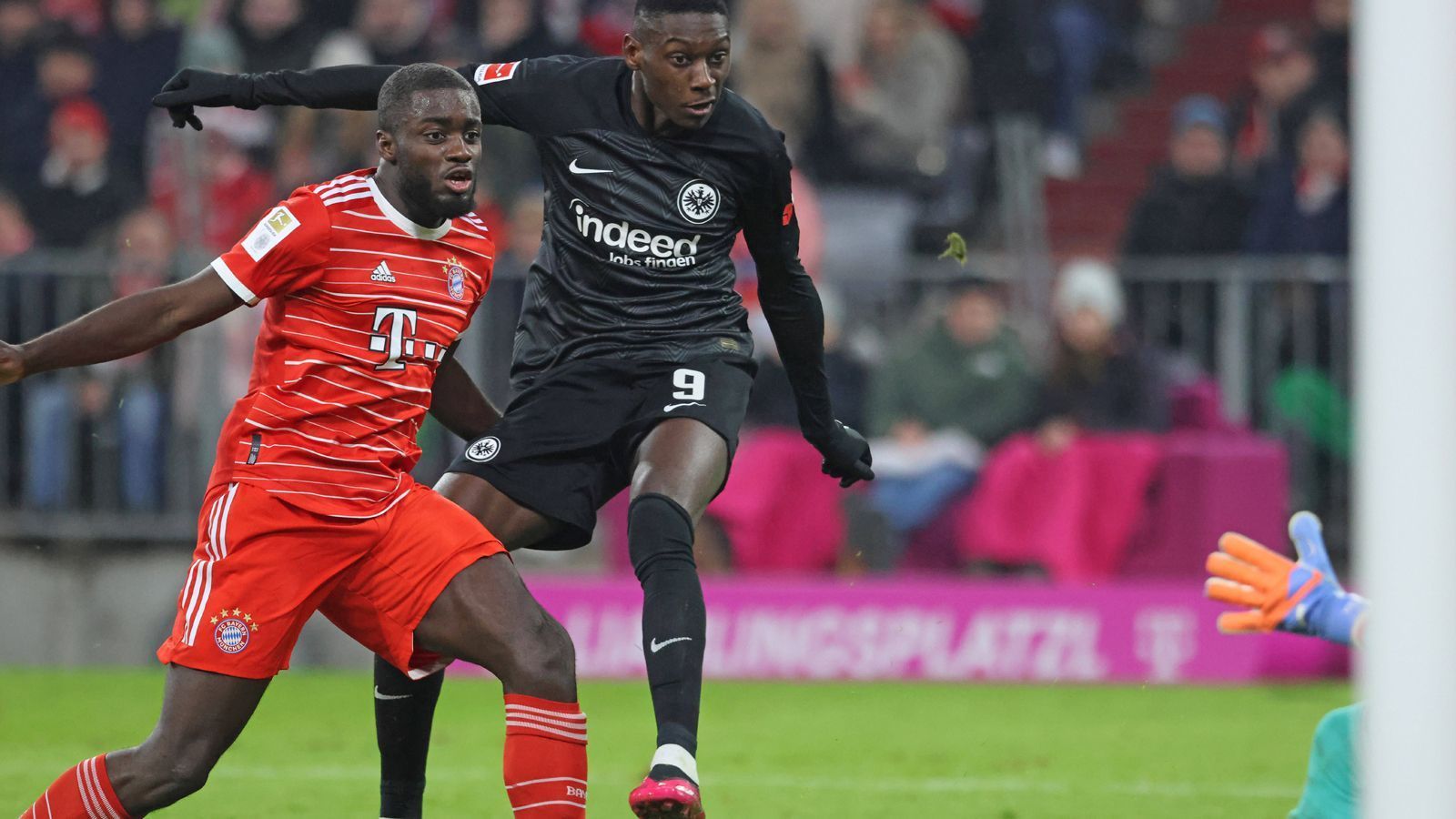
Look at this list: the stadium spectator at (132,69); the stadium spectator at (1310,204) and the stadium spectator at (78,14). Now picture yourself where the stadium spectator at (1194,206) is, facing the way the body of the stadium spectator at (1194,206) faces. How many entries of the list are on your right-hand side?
2

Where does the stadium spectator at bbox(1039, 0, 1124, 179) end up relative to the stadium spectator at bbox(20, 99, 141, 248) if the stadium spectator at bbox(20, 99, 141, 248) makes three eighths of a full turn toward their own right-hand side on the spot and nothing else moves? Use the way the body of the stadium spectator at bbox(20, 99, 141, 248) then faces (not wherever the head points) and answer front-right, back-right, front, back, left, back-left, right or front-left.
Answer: back-right

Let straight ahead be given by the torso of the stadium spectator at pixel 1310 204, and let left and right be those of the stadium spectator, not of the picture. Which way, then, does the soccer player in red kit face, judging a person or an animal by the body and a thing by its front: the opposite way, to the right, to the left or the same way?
to the left

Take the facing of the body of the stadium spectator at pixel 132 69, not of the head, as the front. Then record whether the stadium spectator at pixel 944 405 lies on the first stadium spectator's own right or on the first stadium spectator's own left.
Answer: on the first stadium spectator's own left

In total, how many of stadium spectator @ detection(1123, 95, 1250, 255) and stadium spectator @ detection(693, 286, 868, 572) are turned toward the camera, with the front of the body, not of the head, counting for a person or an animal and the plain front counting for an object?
2

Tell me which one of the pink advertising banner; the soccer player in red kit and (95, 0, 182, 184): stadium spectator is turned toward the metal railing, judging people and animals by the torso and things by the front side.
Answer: the stadium spectator
